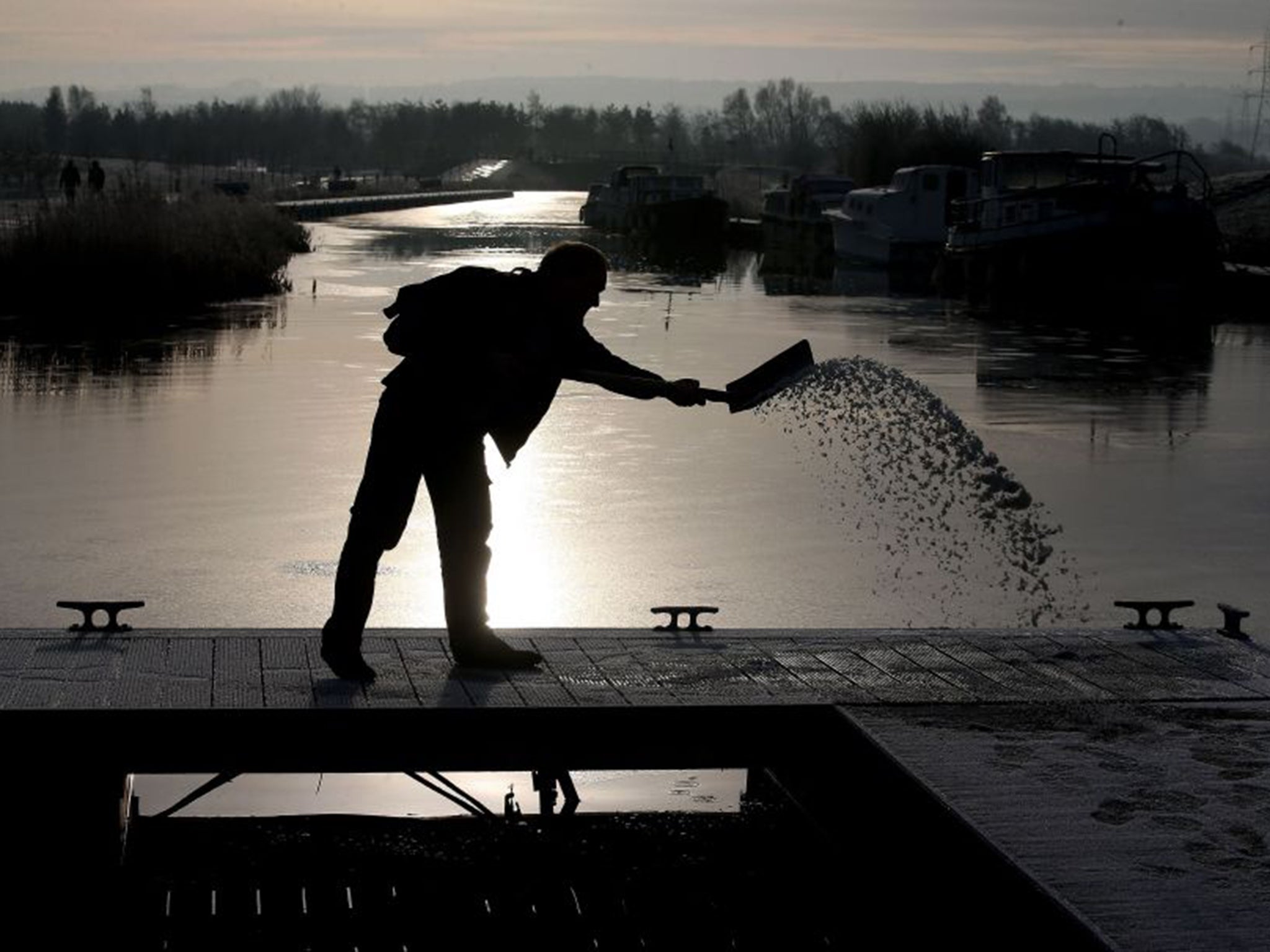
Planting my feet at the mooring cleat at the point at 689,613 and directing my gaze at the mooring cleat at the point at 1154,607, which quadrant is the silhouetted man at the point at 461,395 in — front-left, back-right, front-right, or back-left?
back-right

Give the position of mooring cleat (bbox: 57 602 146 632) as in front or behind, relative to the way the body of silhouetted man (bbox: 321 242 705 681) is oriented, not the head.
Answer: behind

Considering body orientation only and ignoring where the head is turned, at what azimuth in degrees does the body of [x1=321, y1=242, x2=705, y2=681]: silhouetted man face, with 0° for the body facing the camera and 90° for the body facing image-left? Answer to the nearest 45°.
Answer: approximately 270°

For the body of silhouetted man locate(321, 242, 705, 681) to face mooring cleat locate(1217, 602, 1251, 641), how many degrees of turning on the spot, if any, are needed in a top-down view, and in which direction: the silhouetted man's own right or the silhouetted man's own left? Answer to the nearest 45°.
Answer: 0° — they already face it

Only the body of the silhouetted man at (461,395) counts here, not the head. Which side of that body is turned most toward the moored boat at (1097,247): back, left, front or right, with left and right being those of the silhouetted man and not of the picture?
left

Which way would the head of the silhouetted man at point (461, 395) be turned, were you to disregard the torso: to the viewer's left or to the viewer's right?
to the viewer's right

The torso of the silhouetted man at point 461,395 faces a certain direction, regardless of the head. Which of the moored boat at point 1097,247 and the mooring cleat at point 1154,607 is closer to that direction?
the mooring cleat
